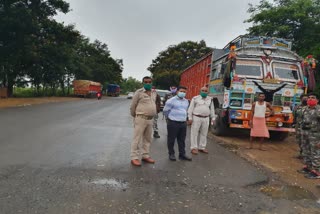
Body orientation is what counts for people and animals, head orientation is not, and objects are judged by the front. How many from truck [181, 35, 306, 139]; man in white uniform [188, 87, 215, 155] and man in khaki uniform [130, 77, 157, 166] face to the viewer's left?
0

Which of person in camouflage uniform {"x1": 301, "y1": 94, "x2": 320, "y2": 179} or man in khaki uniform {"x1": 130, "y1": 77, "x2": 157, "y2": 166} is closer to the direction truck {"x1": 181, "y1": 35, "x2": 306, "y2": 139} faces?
the person in camouflage uniform

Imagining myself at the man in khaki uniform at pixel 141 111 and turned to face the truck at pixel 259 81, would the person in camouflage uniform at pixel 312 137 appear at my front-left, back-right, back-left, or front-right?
front-right

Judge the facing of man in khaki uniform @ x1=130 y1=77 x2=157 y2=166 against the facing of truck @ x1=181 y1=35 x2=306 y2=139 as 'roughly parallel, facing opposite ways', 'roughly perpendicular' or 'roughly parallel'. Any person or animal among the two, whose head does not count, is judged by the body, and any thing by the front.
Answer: roughly parallel

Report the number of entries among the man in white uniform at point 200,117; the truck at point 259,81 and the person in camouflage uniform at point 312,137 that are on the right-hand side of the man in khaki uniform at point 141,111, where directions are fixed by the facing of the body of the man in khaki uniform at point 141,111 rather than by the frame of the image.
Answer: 0

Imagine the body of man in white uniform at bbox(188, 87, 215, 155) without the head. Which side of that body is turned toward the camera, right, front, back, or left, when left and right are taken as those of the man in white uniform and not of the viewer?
front

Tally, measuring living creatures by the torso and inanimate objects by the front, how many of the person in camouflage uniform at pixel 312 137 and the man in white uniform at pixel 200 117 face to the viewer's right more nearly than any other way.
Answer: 0

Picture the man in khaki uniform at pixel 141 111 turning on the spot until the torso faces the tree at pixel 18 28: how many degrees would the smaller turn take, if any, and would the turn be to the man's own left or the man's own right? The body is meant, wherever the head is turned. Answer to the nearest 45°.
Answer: approximately 180°

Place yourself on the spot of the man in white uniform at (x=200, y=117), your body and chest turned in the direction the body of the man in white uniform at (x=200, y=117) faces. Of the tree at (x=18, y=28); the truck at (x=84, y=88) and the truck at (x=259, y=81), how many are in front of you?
0

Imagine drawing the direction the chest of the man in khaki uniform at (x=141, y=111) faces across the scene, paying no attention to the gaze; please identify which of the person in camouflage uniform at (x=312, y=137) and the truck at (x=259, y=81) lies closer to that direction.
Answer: the person in camouflage uniform
